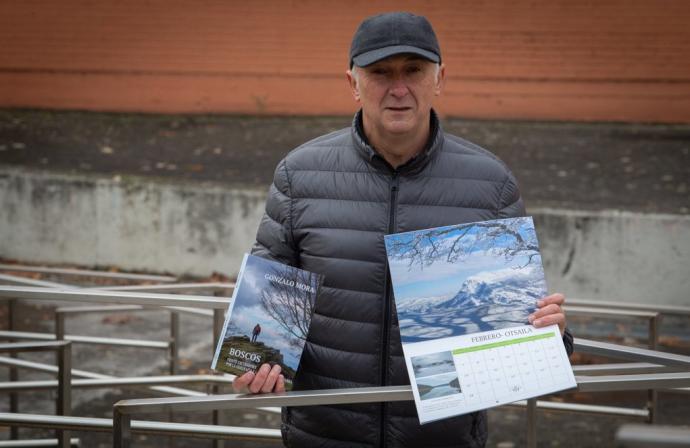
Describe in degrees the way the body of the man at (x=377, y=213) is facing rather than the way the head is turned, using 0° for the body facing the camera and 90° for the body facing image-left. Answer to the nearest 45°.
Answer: approximately 0°
